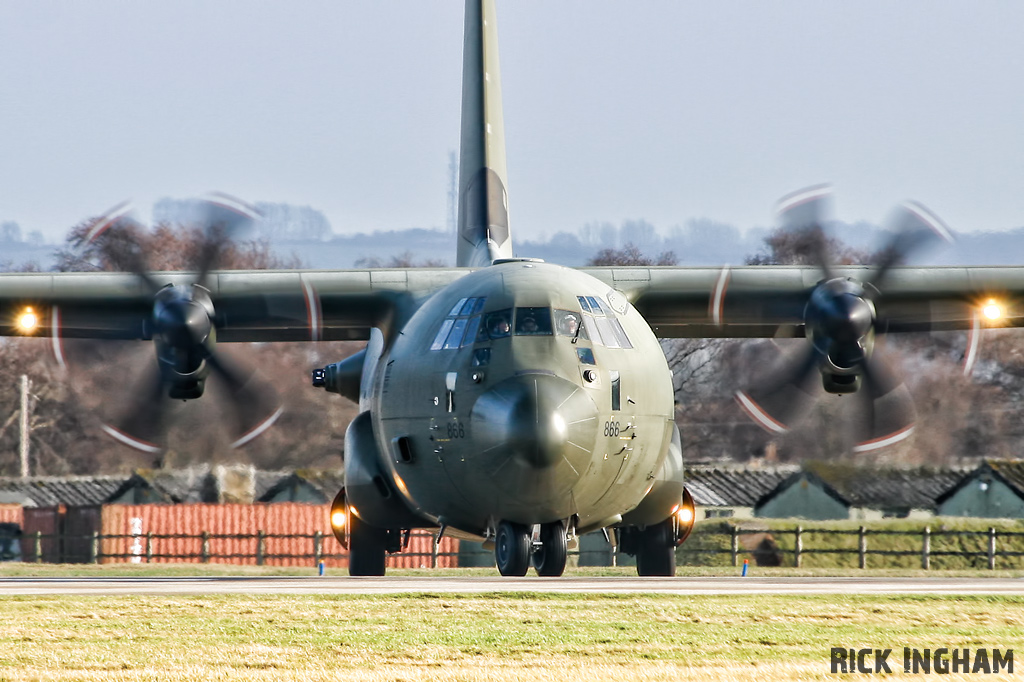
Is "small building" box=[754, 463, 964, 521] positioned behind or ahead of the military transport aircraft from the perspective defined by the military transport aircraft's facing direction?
behind

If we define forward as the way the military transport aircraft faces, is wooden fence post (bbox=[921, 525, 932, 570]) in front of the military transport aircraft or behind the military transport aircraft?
behind

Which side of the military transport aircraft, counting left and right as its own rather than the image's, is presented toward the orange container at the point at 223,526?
back

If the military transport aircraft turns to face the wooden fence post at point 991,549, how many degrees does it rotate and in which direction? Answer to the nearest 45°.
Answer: approximately 135° to its left

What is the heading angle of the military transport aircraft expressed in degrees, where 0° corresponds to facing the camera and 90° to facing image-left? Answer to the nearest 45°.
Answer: approximately 0°
